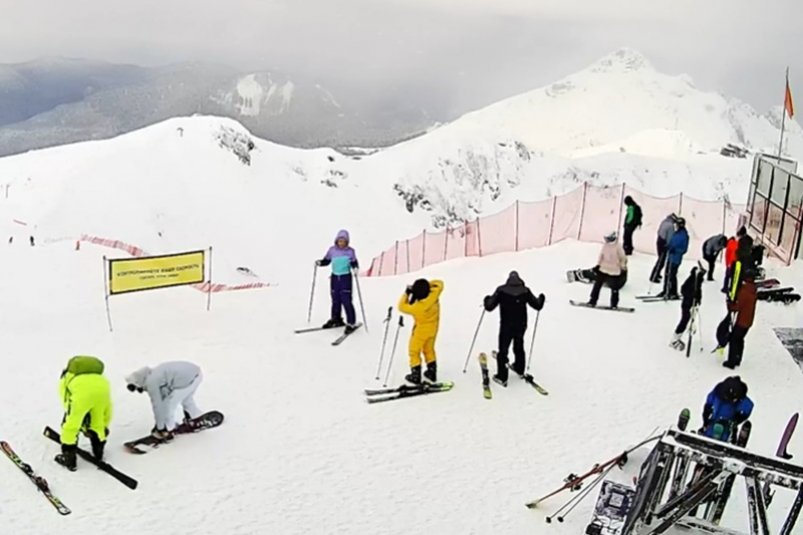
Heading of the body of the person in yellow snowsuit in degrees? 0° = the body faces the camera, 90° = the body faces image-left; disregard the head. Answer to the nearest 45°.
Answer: approximately 135°

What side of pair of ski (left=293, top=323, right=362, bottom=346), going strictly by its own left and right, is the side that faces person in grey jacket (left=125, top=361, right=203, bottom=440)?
front

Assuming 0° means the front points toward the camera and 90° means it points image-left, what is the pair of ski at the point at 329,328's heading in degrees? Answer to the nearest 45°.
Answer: approximately 45°

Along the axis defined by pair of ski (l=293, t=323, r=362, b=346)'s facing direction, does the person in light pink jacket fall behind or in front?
behind

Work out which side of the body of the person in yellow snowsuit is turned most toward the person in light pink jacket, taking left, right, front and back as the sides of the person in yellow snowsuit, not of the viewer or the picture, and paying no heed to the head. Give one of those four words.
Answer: right

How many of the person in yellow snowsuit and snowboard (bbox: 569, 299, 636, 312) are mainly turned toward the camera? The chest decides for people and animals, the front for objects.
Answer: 0

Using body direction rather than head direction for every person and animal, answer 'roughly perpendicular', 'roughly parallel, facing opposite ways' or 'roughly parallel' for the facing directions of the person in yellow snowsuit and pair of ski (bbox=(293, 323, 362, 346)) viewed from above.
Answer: roughly perpendicular

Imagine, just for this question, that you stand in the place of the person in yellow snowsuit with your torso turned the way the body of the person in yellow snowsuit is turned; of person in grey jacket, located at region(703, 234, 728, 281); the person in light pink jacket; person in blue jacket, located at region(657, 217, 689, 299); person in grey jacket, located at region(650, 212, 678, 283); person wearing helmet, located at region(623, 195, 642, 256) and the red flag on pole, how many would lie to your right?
6

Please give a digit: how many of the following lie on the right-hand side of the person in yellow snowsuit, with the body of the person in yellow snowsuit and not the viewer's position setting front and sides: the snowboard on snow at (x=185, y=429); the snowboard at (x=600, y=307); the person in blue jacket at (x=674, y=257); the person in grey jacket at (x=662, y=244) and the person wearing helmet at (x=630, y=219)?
4

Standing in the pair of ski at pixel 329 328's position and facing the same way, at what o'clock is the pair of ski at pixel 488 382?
the pair of ski at pixel 488 382 is roughly at 9 o'clock from the pair of ski at pixel 329 328.

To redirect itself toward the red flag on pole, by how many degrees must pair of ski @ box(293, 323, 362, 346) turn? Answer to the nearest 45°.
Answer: approximately 180°

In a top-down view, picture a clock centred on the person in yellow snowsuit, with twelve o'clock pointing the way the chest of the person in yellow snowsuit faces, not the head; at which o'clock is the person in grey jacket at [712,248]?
The person in grey jacket is roughly at 3 o'clock from the person in yellow snowsuit.

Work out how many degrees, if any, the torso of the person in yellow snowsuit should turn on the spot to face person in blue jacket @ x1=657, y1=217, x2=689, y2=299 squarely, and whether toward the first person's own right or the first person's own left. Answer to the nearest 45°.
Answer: approximately 90° to the first person's own right
